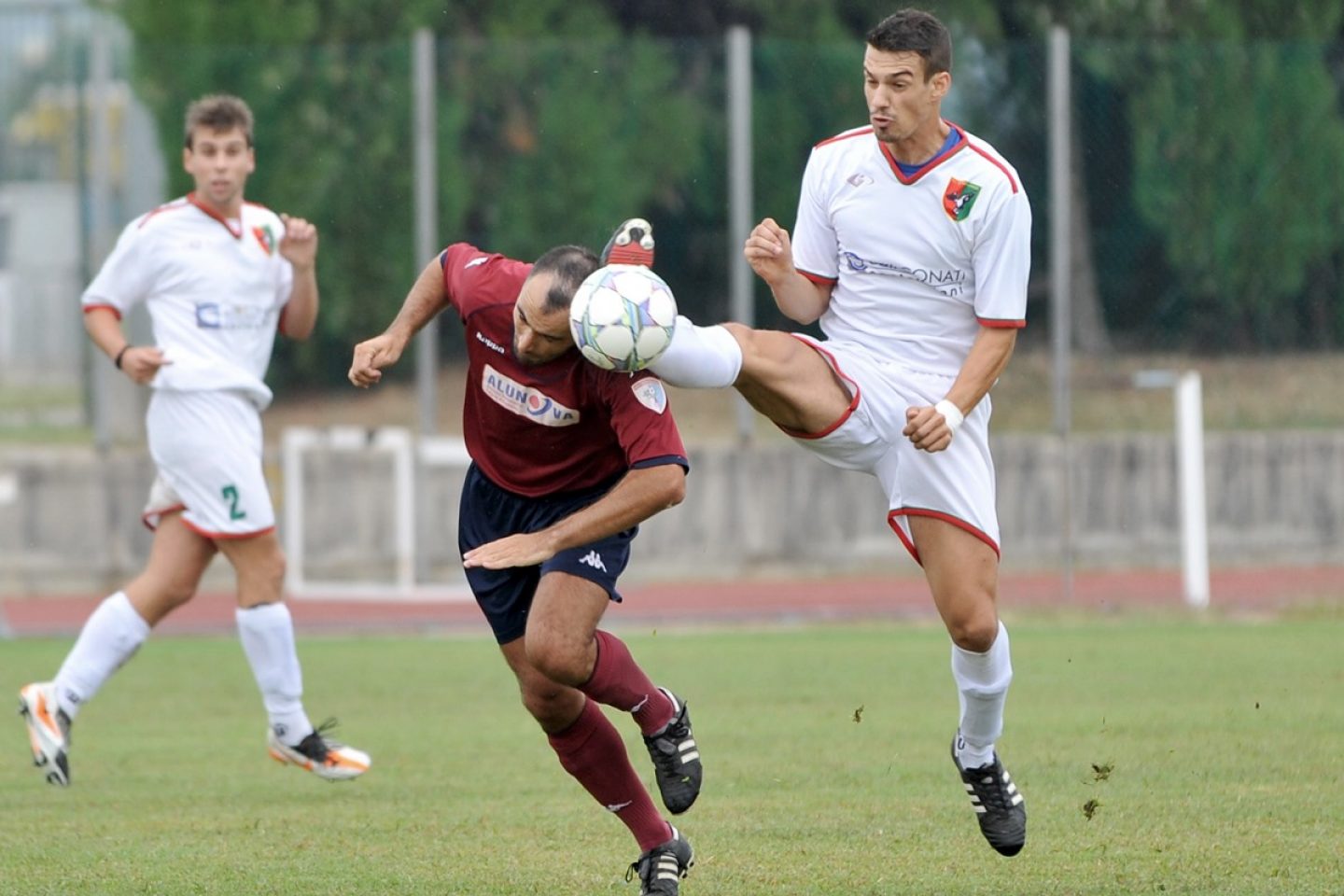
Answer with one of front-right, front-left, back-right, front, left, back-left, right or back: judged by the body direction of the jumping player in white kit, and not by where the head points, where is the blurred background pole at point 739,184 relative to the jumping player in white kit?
back-right

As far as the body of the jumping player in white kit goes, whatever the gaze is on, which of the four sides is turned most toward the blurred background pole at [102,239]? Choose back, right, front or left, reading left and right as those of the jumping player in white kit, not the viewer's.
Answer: right

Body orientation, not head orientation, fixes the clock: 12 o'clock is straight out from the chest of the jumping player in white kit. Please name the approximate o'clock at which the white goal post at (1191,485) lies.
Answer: The white goal post is roughly at 5 o'clock from the jumping player in white kit.

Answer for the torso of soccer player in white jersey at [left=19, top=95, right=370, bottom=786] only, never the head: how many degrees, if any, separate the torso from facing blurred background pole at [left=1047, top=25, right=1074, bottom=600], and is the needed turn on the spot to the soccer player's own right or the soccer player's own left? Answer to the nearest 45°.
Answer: approximately 90° to the soccer player's own left

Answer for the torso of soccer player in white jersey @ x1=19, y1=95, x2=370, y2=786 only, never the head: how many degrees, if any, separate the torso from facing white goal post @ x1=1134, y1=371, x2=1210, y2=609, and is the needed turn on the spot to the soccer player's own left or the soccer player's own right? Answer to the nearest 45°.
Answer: approximately 90° to the soccer player's own left

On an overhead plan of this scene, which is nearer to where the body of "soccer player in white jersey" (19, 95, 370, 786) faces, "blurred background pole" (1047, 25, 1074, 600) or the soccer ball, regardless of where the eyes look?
the soccer ball

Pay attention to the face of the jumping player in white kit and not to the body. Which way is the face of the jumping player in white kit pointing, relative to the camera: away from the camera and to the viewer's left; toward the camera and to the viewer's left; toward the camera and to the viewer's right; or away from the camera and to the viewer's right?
toward the camera and to the viewer's left

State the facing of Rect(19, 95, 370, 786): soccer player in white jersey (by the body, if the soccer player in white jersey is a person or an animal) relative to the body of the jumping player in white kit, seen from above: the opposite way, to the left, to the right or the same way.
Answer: to the left

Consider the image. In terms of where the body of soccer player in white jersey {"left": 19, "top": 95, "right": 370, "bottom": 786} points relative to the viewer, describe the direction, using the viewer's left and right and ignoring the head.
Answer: facing the viewer and to the right of the viewer

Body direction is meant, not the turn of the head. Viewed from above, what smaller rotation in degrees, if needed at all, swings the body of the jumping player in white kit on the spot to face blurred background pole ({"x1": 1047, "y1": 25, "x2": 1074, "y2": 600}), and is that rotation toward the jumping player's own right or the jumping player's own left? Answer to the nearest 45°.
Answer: approximately 135° to the jumping player's own right

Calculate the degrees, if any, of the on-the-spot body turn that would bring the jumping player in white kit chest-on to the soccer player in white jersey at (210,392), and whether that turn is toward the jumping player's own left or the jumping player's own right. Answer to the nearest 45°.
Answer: approximately 90° to the jumping player's own right

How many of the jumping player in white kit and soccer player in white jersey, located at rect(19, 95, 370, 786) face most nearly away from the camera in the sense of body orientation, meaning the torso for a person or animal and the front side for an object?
0
